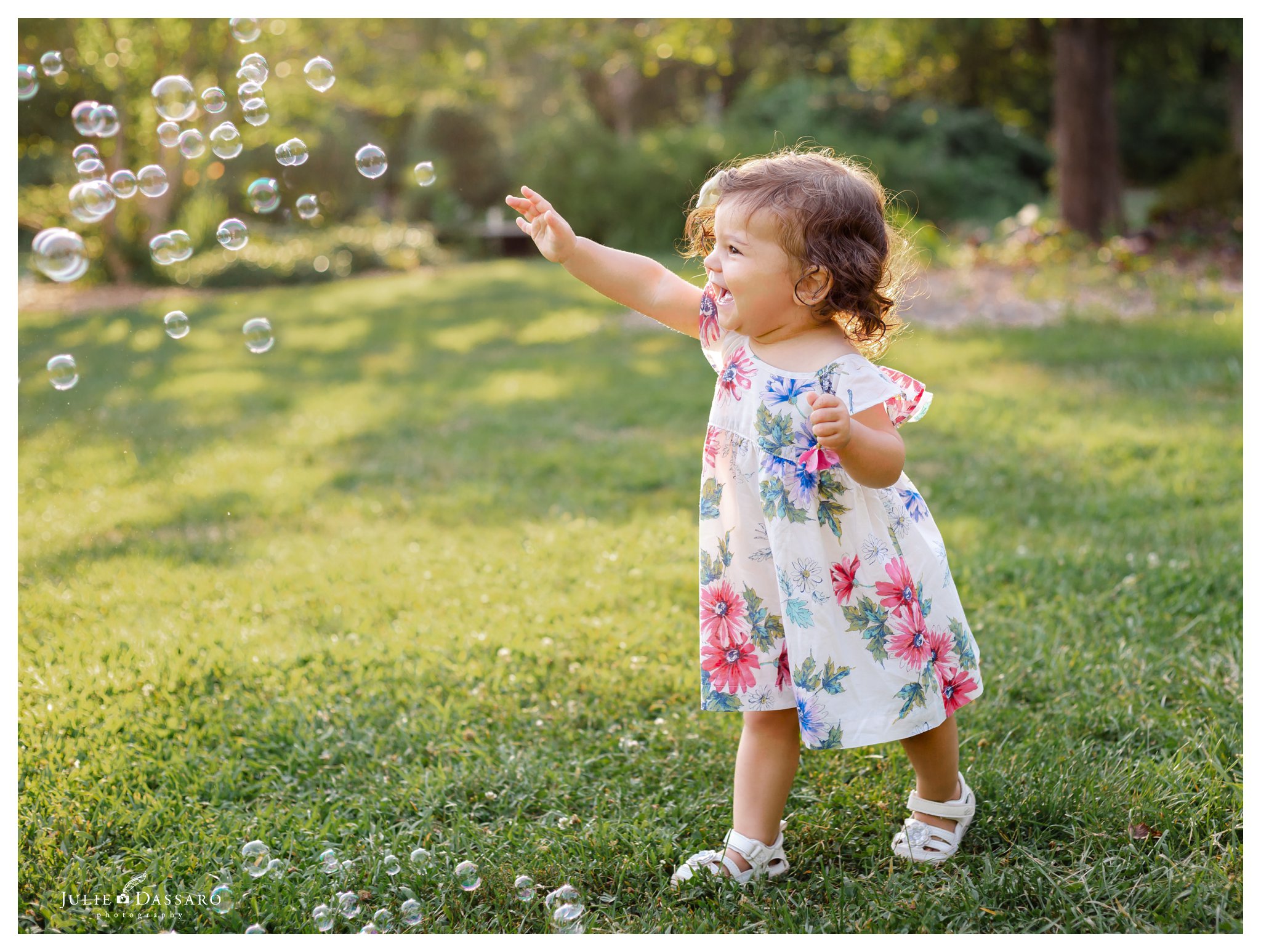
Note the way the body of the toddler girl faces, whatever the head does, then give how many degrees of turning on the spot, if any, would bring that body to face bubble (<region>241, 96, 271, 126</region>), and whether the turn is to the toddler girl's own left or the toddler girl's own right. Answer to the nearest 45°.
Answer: approximately 90° to the toddler girl's own right

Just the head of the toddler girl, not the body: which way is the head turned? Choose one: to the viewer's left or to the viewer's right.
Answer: to the viewer's left

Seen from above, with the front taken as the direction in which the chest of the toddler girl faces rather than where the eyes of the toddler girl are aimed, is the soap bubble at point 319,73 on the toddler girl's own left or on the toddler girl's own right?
on the toddler girl's own right

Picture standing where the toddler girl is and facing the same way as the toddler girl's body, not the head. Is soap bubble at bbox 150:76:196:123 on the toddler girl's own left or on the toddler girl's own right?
on the toddler girl's own right

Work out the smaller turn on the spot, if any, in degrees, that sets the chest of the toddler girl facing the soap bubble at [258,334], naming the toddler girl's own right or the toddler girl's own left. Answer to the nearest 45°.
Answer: approximately 90° to the toddler girl's own right

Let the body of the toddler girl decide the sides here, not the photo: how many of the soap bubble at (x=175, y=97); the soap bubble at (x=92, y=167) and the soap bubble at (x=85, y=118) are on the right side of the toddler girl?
3

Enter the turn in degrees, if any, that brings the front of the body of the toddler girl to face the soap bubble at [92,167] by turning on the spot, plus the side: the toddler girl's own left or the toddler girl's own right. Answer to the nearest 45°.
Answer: approximately 90° to the toddler girl's own right

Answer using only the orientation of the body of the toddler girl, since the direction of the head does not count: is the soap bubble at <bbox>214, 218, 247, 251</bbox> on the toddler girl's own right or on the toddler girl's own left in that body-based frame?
on the toddler girl's own right

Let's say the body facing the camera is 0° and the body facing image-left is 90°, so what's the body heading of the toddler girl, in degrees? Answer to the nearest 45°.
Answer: approximately 45°

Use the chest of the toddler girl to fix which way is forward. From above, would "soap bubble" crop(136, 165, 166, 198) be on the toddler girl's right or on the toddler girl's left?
on the toddler girl's right

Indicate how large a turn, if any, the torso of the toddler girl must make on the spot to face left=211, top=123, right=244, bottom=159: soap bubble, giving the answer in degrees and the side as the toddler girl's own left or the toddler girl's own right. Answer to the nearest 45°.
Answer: approximately 90° to the toddler girl's own right
